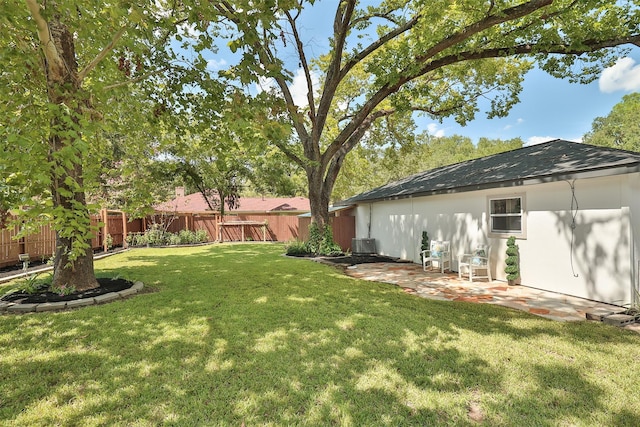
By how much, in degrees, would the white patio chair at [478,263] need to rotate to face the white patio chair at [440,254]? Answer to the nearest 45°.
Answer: approximately 90° to its right

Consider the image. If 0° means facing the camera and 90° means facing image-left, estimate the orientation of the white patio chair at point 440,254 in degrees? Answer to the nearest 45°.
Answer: approximately 45°

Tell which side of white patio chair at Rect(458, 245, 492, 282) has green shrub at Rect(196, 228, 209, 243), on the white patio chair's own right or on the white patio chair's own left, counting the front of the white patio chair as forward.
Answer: on the white patio chair's own right

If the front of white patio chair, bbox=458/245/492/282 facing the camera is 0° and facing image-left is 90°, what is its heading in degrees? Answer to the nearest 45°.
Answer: approximately 45°

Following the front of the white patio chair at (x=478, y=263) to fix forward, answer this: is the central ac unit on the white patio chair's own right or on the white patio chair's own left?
on the white patio chair's own right

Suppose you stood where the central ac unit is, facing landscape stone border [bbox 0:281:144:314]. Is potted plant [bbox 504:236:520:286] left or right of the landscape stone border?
left

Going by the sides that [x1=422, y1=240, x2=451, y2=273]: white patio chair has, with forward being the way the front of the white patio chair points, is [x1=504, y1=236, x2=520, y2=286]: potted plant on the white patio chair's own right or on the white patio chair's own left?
on the white patio chair's own left

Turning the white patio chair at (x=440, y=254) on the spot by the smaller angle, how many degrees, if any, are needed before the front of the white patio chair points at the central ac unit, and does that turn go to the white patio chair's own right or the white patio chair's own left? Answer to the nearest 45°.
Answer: approximately 90° to the white patio chair's own right
